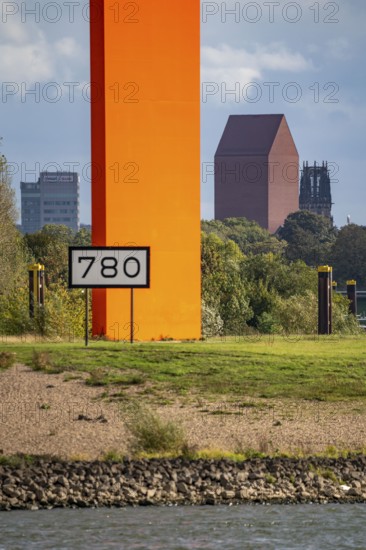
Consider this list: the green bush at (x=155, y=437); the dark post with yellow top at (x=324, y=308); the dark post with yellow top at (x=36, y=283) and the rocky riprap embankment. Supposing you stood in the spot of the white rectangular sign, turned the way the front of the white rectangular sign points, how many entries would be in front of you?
2

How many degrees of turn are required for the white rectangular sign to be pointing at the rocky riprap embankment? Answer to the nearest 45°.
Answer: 0° — it already faces it

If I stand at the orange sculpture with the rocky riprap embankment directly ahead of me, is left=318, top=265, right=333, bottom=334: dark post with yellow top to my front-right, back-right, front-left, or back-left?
back-left

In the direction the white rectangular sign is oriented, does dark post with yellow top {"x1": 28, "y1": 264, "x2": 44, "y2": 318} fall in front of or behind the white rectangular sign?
behind

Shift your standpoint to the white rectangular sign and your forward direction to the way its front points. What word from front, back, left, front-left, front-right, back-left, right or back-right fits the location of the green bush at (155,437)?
front

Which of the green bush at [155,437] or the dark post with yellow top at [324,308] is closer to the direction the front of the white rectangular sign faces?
the green bush

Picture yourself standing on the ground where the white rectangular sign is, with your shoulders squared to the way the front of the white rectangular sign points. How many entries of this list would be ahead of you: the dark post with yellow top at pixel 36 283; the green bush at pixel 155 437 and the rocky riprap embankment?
2

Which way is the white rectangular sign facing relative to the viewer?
toward the camera

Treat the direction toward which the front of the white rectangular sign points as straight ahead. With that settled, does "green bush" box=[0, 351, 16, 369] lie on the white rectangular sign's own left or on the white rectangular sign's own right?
on the white rectangular sign's own right

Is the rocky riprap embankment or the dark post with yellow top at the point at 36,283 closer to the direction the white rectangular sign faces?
the rocky riprap embankment

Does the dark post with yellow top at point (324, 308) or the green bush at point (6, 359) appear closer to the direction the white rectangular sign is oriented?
the green bush
